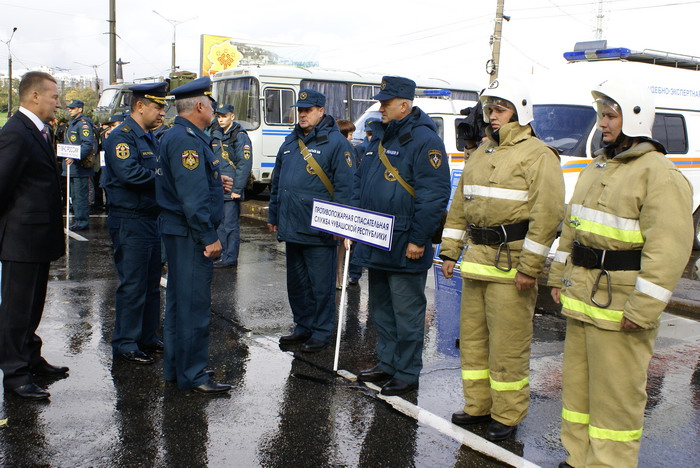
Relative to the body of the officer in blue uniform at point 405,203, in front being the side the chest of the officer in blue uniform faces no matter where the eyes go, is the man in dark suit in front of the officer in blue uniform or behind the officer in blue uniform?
in front

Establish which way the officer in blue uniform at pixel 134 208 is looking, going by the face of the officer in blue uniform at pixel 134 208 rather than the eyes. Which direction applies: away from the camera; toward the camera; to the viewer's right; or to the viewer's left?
to the viewer's right

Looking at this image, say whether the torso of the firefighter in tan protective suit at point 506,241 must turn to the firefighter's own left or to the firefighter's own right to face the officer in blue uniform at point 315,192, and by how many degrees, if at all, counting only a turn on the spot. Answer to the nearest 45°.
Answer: approximately 90° to the firefighter's own right

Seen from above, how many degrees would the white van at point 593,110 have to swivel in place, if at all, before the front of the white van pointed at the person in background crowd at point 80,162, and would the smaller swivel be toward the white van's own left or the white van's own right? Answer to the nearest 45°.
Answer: approximately 45° to the white van's own right

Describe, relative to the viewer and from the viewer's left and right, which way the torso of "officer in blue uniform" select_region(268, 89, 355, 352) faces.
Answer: facing the viewer and to the left of the viewer

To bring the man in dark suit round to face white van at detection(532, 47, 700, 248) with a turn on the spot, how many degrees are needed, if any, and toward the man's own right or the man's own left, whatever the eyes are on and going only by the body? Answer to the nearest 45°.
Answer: approximately 45° to the man's own left

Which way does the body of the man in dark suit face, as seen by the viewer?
to the viewer's right

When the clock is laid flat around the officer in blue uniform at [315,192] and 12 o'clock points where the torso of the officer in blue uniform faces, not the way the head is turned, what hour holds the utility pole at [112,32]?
The utility pole is roughly at 4 o'clock from the officer in blue uniform.

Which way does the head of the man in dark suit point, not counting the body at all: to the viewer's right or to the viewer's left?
to the viewer's right

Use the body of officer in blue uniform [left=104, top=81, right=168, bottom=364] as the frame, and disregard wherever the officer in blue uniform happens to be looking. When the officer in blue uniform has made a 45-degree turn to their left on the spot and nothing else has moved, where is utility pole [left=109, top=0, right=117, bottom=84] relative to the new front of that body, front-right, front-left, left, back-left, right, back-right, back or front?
left
